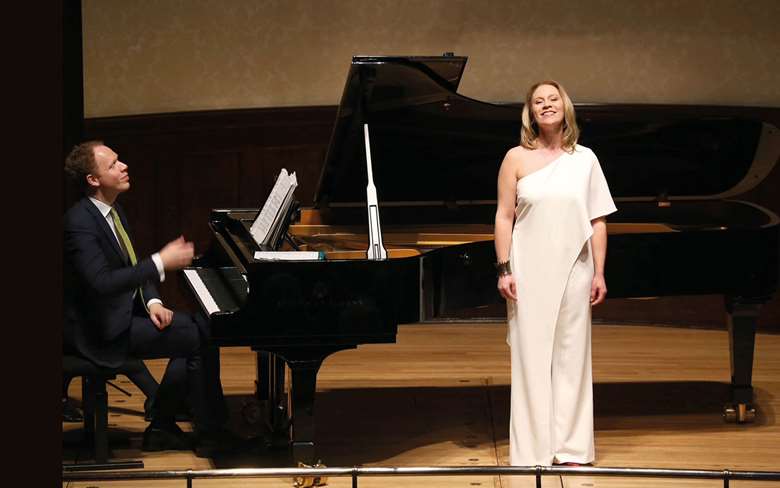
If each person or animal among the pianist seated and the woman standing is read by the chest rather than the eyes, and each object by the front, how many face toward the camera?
1

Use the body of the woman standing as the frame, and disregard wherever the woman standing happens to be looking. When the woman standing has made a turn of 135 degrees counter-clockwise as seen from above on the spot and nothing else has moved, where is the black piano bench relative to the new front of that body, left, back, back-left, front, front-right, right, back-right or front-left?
back-left

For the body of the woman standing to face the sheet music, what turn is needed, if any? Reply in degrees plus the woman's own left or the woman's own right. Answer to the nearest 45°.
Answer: approximately 90° to the woman's own right

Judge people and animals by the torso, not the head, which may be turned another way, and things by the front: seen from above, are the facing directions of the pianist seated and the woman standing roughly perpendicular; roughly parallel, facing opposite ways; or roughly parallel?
roughly perpendicular

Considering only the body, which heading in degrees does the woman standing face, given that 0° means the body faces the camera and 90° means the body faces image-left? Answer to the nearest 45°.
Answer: approximately 0°

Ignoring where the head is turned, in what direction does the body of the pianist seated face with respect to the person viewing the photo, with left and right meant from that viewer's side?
facing to the right of the viewer

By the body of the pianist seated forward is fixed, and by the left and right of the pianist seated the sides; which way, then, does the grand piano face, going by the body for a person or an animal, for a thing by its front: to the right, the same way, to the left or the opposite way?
the opposite way

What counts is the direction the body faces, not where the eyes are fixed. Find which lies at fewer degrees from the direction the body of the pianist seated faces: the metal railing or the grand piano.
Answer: the grand piano

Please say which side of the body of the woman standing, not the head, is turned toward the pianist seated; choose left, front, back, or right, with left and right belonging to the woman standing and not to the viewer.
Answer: right

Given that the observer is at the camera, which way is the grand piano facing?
facing to the left of the viewer

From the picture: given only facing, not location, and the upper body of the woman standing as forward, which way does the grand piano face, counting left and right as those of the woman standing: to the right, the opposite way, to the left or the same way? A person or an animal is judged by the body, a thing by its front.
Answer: to the right
